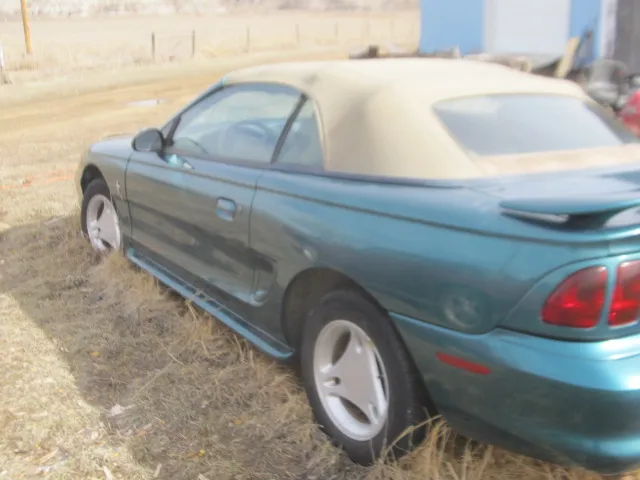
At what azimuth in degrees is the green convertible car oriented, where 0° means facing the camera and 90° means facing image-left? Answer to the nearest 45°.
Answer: approximately 135°
